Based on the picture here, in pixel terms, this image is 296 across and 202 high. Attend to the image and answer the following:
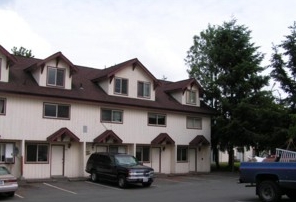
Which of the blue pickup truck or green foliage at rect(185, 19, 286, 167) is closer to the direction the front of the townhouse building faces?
the blue pickup truck

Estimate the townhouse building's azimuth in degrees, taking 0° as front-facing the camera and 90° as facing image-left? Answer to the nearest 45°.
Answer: approximately 315°

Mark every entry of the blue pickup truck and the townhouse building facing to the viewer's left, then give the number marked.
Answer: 0

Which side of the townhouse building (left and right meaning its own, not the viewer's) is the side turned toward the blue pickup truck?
front

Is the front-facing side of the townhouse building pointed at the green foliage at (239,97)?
no

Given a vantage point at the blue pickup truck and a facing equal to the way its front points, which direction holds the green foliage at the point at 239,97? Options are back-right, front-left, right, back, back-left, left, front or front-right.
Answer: left

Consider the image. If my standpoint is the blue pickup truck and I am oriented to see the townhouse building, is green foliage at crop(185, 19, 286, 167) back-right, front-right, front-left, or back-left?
front-right

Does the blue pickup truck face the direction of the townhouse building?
no

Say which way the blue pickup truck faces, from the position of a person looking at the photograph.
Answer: facing to the right of the viewer
